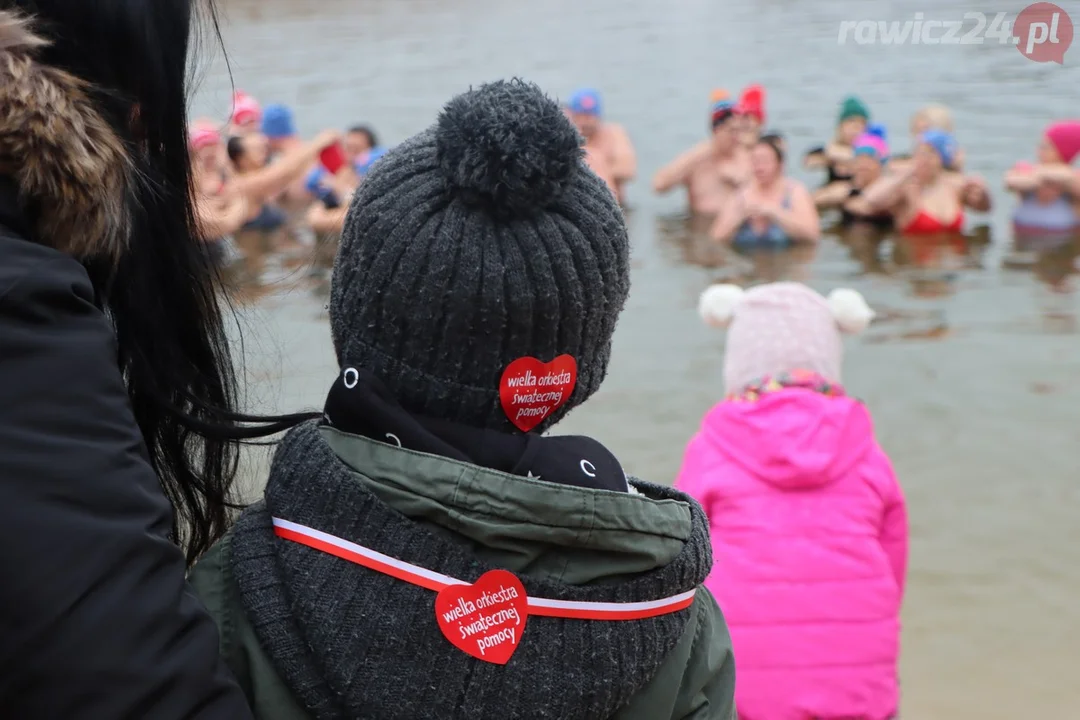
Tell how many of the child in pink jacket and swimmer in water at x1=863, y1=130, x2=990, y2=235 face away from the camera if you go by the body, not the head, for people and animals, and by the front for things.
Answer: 1

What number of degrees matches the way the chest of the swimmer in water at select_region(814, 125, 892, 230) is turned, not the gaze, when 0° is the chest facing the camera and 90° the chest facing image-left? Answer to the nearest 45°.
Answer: approximately 45°

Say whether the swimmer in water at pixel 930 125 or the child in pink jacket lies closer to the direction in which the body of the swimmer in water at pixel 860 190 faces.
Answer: the child in pink jacket

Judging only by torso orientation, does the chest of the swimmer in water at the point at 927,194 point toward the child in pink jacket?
yes

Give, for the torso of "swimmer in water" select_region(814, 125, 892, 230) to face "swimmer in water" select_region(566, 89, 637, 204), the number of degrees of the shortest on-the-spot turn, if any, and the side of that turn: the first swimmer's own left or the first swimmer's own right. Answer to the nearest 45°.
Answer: approximately 45° to the first swimmer's own right

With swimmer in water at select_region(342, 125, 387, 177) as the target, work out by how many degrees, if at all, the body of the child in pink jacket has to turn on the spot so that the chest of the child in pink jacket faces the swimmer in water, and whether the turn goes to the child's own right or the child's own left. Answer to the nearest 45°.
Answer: approximately 45° to the child's own left

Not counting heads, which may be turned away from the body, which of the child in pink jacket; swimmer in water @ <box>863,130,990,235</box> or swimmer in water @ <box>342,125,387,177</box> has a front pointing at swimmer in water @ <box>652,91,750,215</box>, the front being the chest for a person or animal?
the child in pink jacket

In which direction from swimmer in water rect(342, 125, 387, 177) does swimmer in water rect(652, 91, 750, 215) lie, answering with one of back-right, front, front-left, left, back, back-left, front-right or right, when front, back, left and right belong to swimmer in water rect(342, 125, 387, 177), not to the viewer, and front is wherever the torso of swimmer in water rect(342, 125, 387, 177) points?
back-left

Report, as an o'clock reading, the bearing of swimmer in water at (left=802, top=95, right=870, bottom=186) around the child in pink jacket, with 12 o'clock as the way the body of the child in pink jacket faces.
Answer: The swimmer in water is roughly at 12 o'clock from the child in pink jacket.

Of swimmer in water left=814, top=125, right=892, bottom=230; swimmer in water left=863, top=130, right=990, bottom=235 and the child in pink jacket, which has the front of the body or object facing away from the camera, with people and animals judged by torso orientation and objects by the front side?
the child in pink jacket

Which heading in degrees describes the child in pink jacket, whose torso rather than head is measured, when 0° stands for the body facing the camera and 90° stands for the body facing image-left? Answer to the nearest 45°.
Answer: approximately 180°

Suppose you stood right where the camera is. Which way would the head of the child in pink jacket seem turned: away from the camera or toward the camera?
away from the camera

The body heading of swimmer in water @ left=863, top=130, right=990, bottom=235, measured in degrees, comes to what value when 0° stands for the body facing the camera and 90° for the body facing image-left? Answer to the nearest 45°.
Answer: approximately 0°

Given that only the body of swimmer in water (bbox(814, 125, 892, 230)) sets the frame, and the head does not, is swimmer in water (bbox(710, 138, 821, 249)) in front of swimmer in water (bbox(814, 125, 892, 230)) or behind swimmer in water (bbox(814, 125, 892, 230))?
in front
